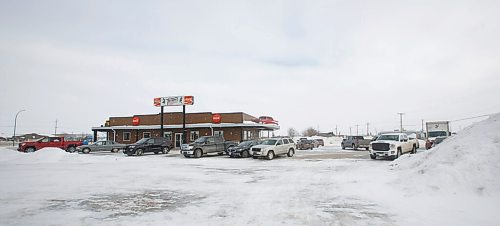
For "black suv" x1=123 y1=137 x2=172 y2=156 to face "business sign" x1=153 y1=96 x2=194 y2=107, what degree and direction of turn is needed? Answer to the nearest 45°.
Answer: approximately 135° to its right

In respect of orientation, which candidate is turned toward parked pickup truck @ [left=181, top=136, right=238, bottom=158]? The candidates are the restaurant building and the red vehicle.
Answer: the restaurant building

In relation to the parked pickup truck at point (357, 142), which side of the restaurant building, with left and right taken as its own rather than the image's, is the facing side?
left

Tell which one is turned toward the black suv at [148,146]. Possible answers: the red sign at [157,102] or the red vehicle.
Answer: the red sign

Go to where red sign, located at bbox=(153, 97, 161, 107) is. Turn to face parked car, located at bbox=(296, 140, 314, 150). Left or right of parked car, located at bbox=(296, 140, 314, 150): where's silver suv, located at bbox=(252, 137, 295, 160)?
right

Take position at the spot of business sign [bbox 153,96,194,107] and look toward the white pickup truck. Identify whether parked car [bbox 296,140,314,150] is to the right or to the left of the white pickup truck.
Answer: left

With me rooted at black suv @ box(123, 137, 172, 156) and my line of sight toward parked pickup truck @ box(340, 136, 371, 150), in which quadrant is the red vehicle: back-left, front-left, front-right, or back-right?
back-left

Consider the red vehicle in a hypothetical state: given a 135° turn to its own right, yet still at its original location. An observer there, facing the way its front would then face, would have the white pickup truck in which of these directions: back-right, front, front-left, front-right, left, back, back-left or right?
right

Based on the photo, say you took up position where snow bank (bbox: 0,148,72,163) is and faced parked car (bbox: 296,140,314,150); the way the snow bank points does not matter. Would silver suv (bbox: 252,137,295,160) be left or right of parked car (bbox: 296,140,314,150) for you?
right
